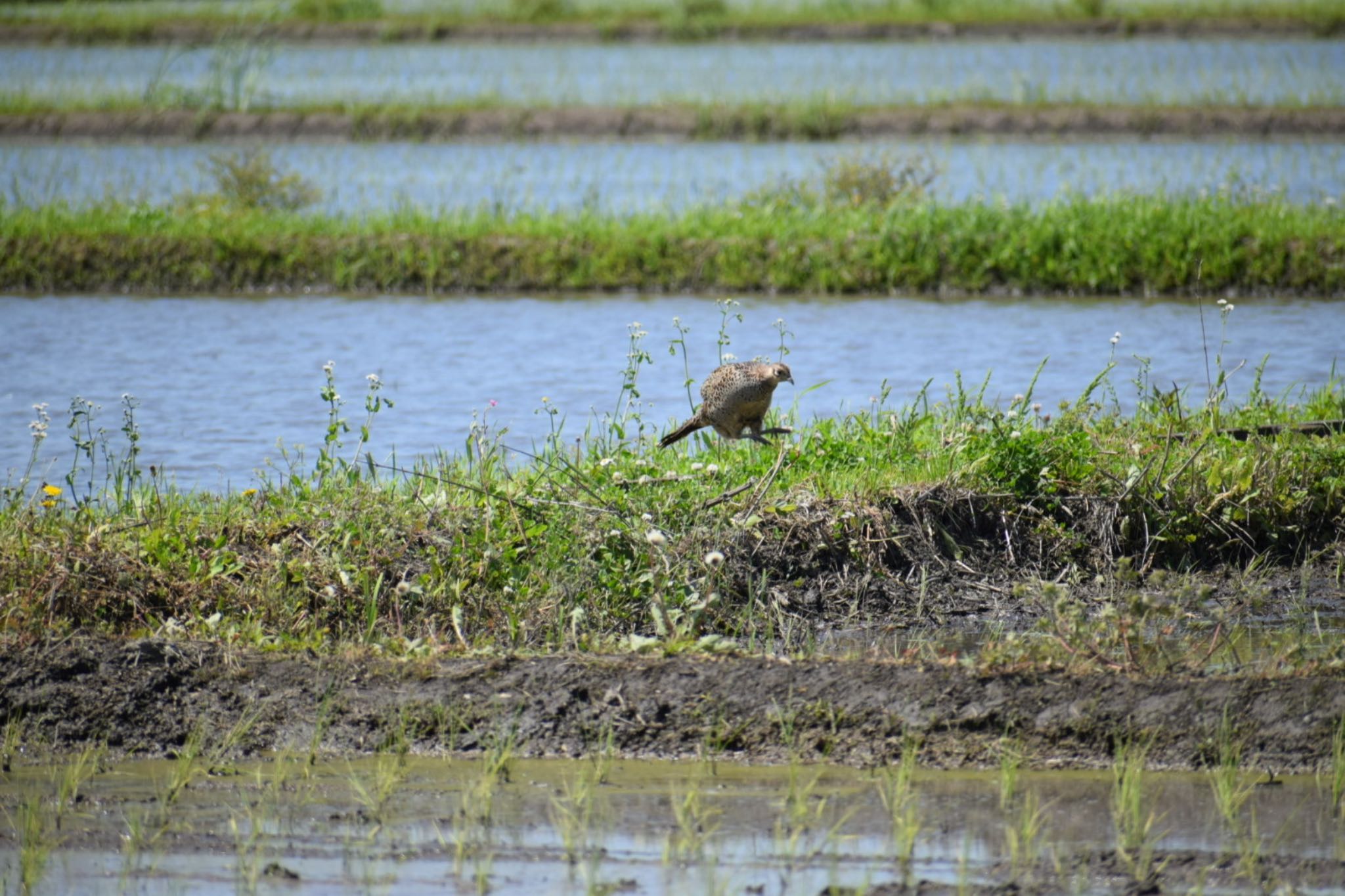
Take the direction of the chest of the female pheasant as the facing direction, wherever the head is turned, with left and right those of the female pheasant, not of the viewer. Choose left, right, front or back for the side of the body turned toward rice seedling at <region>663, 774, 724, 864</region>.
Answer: right

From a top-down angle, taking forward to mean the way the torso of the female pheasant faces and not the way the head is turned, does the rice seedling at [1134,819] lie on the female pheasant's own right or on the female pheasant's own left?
on the female pheasant's own right

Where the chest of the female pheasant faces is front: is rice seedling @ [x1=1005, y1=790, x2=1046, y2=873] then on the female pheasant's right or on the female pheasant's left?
on the female pheasant's right

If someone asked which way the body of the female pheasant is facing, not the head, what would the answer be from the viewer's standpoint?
to the viewer's right
